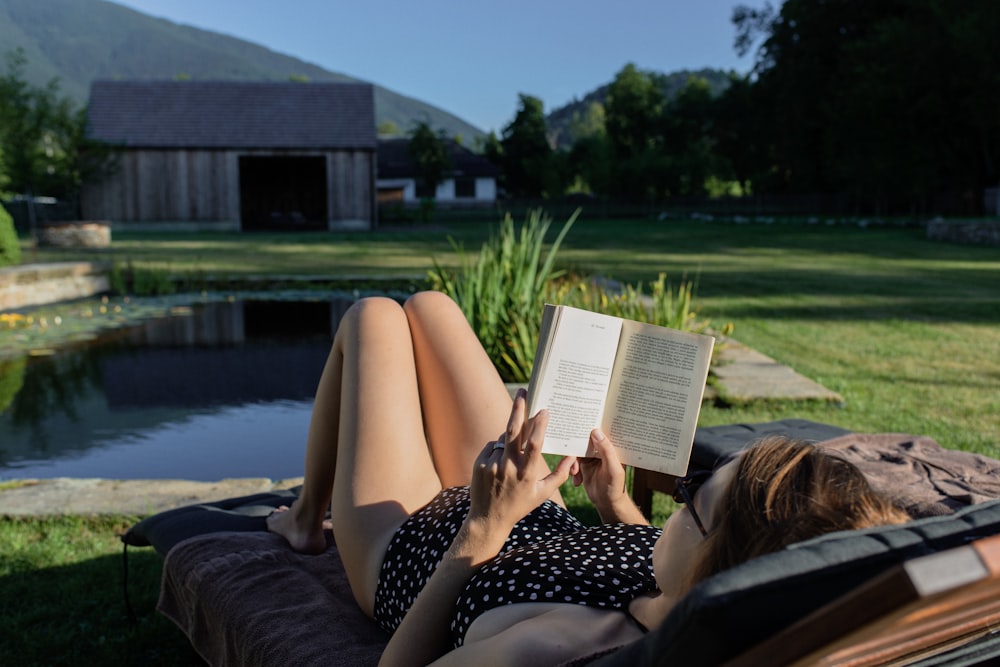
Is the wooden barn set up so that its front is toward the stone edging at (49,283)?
yes

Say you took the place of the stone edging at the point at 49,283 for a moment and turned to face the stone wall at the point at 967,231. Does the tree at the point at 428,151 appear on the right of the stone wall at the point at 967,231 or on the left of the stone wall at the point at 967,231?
left

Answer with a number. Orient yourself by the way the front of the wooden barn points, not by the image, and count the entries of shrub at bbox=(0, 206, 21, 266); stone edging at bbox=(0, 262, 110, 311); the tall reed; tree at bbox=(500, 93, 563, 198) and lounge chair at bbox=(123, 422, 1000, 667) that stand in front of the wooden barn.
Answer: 4

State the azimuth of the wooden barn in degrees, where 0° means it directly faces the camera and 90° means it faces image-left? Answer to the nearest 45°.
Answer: approximately 0°

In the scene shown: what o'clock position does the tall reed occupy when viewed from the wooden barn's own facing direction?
The tall reed is roughly at 12 o'clock from the wooden barn.

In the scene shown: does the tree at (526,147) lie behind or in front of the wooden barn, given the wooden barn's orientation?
behind

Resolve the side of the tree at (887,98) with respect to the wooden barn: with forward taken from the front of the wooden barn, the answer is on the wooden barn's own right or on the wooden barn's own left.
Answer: on the wooden barn's own left

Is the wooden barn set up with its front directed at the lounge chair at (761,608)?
yes
